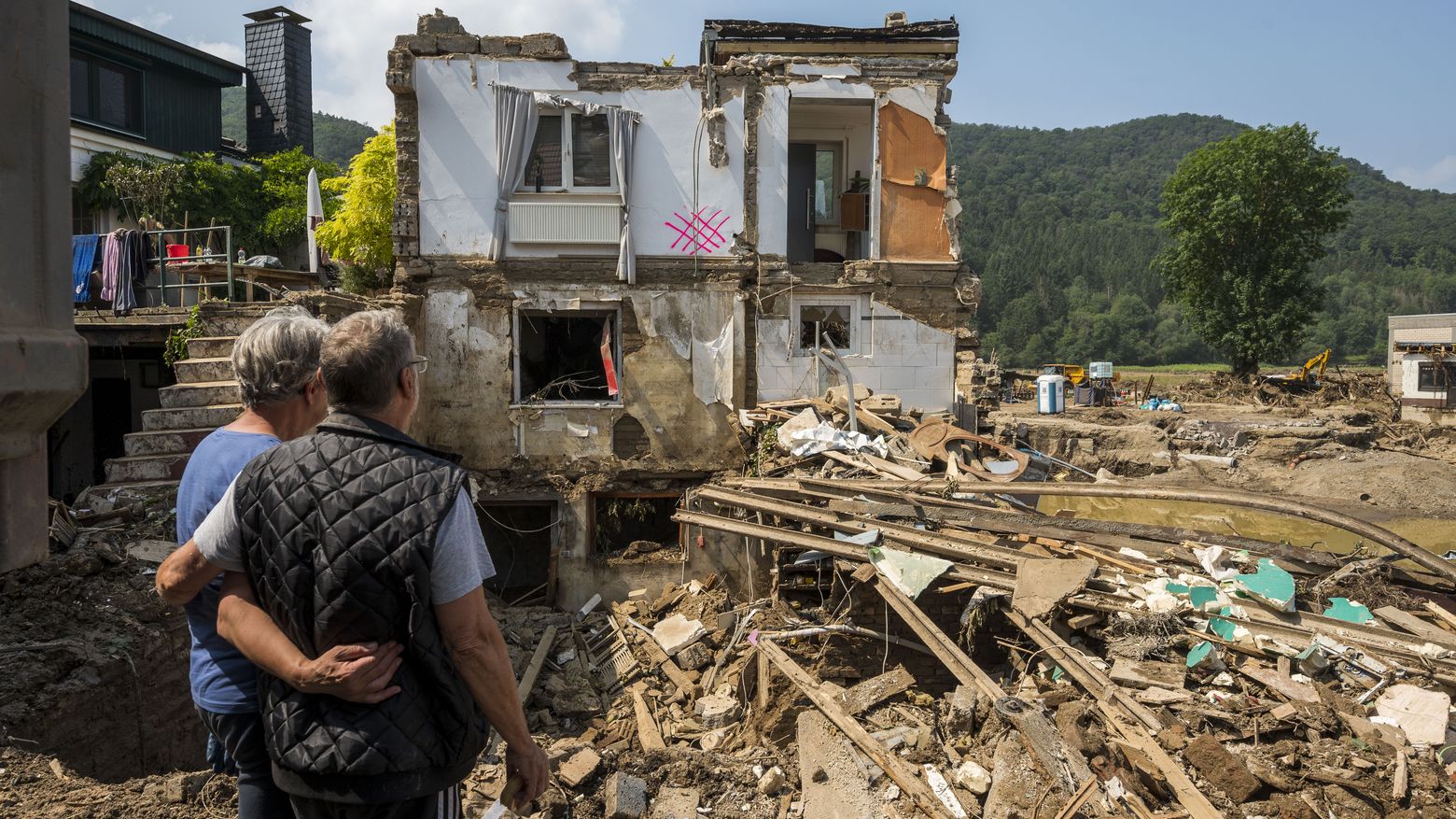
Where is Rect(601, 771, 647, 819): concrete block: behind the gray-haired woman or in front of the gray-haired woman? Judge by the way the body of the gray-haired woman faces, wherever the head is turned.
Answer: in front

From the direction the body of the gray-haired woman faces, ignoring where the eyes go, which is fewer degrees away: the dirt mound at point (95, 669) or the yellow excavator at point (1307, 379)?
the yellow excavator

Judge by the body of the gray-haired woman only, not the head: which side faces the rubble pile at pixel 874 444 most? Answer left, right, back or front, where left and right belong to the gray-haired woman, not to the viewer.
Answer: front

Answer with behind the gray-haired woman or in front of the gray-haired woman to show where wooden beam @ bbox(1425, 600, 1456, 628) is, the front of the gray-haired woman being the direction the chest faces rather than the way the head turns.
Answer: in front

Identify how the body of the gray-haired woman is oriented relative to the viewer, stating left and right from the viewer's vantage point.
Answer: facing away from the viewer and to the right of the viewer

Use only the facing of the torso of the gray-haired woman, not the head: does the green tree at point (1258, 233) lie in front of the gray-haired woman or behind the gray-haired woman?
in front

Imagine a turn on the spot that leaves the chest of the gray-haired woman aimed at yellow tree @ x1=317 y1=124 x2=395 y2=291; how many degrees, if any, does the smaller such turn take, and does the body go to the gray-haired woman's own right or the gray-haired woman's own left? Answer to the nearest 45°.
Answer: approximately 45° to the gray-haired woman's own left

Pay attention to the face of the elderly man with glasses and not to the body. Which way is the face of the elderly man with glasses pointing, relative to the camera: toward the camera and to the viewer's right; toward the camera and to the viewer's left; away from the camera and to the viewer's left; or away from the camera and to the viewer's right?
away from the camera and to the viewer's right

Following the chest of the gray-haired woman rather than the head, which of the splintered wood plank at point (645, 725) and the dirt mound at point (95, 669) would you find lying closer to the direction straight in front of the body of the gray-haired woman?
the splintered wood plank

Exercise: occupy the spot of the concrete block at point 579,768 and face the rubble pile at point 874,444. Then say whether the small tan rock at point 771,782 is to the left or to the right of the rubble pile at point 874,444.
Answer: right
